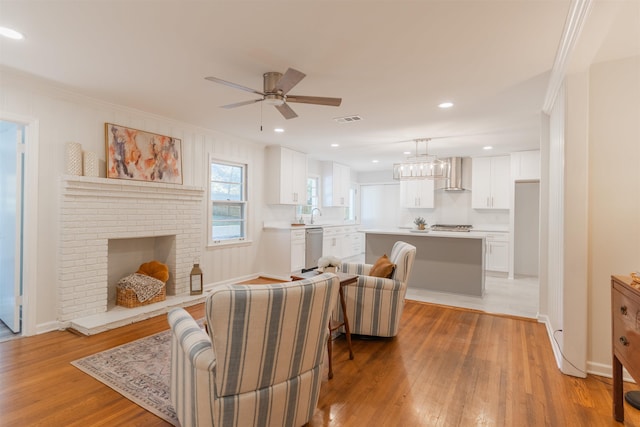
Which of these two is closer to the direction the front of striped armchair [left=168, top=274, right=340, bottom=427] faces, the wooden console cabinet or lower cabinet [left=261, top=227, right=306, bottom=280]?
the lower cabinet

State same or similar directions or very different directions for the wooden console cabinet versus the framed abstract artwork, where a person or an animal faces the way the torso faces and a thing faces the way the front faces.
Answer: very different directions

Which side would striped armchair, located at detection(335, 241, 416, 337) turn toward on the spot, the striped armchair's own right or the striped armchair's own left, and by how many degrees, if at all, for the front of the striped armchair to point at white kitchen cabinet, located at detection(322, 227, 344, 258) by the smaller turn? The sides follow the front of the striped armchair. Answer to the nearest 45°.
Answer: approximately 90° to the striped armchair's own right

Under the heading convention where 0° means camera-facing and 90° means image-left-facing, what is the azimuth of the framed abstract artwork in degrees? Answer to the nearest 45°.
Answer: approximately 315°

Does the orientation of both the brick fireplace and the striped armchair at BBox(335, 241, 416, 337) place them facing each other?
yes

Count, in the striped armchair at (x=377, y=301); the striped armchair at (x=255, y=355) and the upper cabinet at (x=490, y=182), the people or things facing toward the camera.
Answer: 1

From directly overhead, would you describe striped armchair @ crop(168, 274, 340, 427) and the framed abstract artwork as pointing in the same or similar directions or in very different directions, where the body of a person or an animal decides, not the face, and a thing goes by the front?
very different directions

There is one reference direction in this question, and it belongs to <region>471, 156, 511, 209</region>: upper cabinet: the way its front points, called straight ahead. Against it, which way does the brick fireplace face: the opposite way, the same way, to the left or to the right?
to the left

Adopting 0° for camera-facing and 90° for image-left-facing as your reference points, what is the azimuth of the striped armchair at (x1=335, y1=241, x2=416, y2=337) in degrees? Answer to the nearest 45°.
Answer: approximately 90°

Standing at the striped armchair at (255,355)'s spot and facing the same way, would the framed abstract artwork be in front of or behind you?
in front

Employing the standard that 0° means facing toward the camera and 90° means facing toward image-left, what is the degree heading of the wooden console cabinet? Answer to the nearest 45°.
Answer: approximately 45°

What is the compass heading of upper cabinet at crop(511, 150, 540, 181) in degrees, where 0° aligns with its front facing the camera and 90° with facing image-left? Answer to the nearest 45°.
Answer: approximately 0°

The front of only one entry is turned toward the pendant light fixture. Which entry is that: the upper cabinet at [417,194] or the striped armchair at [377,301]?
the upper cabinet

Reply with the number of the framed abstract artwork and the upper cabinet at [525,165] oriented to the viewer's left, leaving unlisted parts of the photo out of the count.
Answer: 0

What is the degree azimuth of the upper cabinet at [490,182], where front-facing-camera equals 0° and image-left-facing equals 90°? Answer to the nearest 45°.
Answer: approximately 0°
